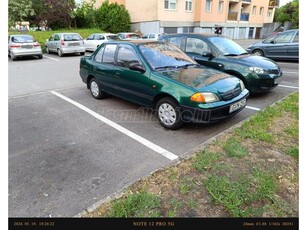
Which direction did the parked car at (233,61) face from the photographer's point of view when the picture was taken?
facing the viewer and to the right of the viewer

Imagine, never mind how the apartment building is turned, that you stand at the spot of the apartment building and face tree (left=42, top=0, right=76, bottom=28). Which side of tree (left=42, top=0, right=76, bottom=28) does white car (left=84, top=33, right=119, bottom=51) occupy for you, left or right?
left

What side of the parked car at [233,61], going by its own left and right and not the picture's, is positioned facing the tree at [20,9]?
back

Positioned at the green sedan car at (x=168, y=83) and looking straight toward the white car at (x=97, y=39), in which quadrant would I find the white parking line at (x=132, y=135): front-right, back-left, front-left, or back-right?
back-left

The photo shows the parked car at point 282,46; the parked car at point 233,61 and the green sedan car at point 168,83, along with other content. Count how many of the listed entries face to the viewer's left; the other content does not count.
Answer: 1

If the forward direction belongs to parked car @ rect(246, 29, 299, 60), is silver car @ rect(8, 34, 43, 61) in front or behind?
in front
